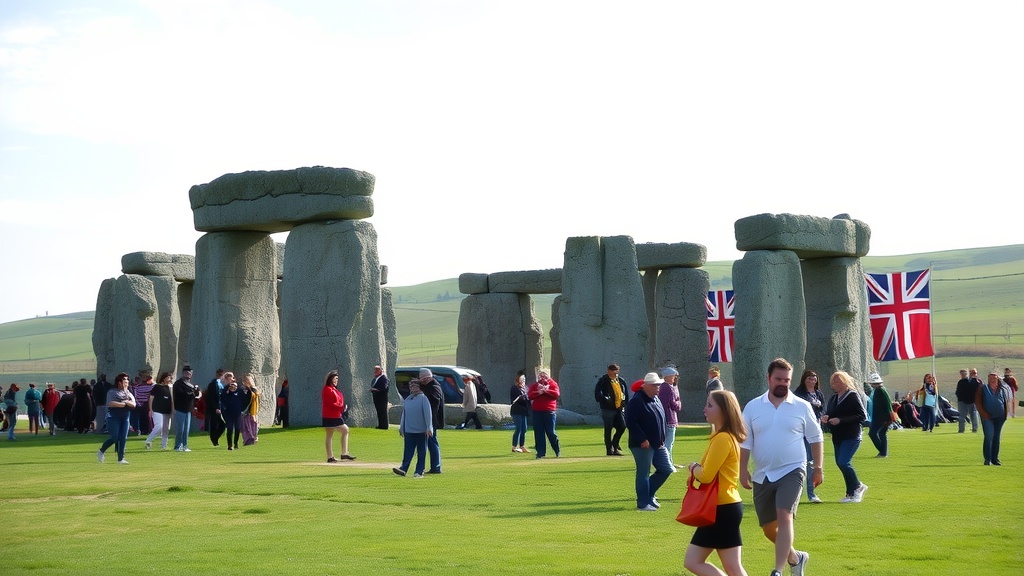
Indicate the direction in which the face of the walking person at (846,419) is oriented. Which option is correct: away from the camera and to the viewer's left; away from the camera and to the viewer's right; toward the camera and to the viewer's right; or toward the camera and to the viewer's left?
toward the camera and to the viewer's left

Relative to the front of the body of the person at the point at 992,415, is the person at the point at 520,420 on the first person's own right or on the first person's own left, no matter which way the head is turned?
on the first person's own right

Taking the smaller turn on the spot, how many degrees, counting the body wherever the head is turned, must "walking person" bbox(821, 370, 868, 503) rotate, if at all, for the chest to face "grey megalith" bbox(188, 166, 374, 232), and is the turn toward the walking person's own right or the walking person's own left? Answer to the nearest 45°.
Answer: approximately 90° to the walking person's own right

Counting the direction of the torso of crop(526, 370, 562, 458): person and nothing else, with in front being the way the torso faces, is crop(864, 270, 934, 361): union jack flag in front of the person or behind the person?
behind

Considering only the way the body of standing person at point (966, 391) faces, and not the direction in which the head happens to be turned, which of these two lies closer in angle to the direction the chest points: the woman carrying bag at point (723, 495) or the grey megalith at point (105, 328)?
the woman carrying bag

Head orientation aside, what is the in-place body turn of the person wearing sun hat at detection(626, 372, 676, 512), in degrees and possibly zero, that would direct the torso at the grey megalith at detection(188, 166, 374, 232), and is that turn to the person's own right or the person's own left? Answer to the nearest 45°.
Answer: approximately 180°

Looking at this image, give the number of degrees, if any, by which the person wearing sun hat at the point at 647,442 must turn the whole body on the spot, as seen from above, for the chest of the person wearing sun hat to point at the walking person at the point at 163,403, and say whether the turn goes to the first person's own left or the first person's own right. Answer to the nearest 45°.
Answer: approximately 180°

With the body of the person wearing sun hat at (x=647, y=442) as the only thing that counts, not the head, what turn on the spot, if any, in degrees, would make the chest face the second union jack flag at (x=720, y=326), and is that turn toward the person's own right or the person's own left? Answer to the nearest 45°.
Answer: approximately 135° to the person's own left

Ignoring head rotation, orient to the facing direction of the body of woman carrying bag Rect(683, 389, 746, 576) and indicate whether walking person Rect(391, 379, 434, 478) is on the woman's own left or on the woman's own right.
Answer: on the woman's own right

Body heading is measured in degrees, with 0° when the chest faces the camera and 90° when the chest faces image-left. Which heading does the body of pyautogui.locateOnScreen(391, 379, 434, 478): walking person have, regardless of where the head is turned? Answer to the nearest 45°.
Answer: approximately 45°
